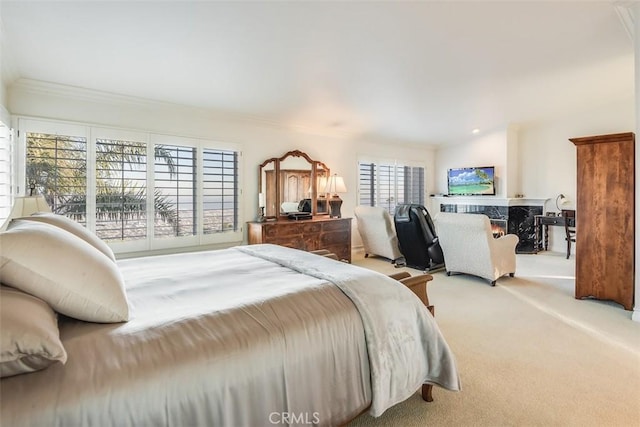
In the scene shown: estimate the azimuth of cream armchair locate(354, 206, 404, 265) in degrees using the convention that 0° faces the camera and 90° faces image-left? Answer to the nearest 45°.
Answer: approximately 225°

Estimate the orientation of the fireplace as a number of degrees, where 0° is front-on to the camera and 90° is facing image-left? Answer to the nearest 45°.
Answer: approximately 45°

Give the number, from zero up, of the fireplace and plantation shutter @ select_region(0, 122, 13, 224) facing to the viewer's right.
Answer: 1

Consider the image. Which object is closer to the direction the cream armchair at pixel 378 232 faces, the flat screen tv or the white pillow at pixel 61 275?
the flat screen tv

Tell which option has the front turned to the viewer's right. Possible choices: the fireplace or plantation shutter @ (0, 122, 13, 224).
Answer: the plantation shutter

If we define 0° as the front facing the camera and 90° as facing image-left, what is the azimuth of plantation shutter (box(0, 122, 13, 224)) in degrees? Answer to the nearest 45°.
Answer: approximately 270°

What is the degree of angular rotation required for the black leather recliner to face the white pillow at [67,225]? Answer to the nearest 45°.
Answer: approximately 180°

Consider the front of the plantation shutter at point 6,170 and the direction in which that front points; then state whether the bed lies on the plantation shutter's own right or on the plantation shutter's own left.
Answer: on the plantation shutter's own right
